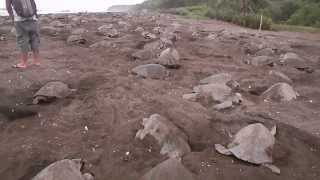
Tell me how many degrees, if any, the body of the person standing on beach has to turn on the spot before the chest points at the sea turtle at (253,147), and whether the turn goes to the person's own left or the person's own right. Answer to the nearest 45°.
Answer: approximately 90° to the person's own left
